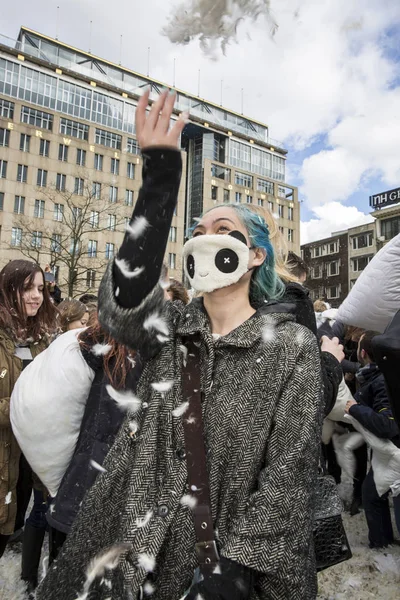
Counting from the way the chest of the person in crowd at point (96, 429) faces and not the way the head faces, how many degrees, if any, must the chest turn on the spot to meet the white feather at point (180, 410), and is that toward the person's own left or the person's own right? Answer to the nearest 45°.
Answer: approximately 180°

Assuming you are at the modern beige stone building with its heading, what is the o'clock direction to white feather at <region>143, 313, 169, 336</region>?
The white feather is roughly at 1 o'clock from the modern beige stone building.

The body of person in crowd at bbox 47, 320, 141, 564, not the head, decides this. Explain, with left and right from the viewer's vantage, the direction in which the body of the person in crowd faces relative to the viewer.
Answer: facing away from the viewer and to the left of the viewer

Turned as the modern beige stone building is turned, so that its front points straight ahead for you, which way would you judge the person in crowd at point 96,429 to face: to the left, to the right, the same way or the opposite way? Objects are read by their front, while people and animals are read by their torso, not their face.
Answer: the opposite way

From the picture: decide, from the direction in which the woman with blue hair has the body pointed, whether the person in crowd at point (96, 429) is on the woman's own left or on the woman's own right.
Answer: on the woman's own right
